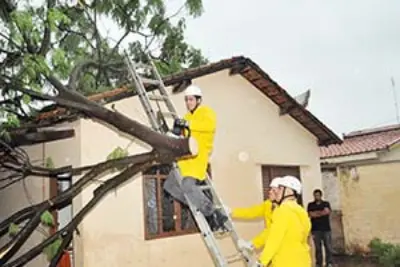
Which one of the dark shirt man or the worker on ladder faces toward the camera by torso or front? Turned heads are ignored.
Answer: the dark shirt man

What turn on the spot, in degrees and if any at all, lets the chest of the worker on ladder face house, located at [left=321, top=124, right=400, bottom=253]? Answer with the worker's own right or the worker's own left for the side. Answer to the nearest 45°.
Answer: approximately 135° to the worker's own right

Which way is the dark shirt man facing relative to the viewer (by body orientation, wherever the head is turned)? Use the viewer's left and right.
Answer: facing the viewer

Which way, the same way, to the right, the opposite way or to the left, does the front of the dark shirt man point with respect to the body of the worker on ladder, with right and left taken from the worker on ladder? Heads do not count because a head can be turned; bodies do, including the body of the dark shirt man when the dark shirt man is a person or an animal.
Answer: to the left

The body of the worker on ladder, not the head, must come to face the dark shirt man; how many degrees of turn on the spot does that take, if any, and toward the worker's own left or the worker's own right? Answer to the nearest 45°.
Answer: approximately 135° to the worker's own right

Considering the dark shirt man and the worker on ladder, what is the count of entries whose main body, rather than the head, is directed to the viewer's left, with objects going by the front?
1

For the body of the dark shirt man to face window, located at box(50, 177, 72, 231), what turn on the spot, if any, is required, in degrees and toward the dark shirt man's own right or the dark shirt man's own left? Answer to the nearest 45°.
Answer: approximately 45° to the dark shirt man's own right

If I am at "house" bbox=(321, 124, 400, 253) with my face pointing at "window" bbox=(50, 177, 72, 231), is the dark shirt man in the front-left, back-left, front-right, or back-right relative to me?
front-left

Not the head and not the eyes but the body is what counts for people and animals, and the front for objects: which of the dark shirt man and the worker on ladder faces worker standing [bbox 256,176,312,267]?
the dark shirt man

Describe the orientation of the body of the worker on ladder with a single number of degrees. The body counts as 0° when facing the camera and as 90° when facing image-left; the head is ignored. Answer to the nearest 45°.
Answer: approximately 90°

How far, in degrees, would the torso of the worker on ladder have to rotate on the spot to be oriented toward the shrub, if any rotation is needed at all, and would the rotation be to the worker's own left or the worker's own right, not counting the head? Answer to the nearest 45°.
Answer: approximately 135° to the worker's own right
